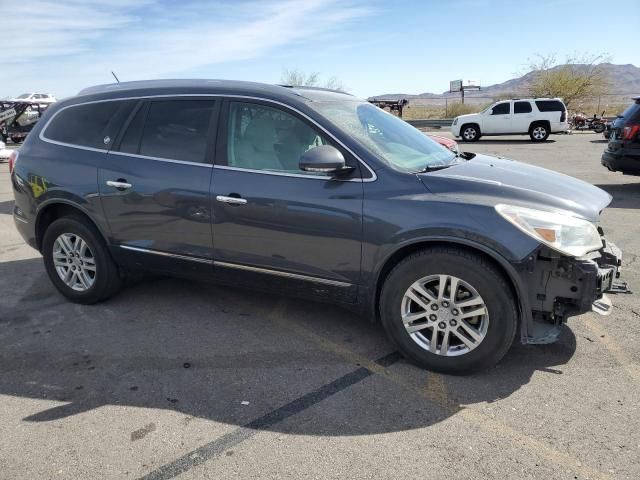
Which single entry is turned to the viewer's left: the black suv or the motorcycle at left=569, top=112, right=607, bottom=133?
the motorcycle

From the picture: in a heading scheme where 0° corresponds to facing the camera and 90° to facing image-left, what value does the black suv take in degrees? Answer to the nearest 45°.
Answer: approximately 225°

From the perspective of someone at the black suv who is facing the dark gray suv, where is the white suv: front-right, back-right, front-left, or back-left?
back-right

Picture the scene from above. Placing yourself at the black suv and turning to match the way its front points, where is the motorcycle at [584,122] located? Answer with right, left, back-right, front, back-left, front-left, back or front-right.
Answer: front-left

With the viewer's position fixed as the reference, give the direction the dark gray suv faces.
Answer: facing the viewer and to the right of the viewer

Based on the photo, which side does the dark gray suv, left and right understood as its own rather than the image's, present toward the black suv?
left

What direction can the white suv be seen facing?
to the viewer's left

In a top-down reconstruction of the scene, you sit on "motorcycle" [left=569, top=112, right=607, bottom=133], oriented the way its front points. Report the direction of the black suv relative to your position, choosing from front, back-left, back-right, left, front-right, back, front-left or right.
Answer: left

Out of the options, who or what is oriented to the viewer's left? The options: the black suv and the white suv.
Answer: the white suv

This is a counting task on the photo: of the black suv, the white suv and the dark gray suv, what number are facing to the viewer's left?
1

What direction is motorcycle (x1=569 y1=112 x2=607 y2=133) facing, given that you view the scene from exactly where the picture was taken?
facing to the left of the viewer

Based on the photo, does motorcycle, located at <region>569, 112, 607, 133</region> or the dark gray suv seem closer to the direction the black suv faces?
the motorcycle
